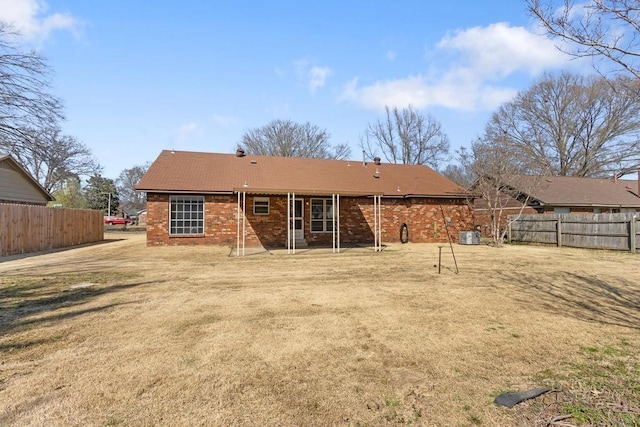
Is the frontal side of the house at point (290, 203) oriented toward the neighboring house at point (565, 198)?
no

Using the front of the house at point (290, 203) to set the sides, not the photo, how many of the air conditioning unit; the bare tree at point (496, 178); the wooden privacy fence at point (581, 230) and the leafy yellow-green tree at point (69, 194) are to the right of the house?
3

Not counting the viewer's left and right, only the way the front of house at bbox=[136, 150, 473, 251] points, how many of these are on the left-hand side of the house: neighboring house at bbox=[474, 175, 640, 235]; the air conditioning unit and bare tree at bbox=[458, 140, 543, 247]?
0

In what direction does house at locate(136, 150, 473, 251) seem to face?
away from the camera

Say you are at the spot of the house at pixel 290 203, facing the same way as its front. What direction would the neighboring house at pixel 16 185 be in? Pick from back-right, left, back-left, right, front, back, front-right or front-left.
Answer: left

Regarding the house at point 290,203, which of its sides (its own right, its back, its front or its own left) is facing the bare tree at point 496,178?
right

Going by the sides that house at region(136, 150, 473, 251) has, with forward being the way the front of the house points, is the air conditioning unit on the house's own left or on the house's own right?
on the house's own right

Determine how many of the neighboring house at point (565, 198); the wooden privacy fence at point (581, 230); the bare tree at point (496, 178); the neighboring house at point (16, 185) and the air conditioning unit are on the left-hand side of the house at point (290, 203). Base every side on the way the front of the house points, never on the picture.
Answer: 1

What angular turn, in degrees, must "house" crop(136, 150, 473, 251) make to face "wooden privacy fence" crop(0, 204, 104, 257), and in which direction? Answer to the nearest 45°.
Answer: approximately 90° to its left

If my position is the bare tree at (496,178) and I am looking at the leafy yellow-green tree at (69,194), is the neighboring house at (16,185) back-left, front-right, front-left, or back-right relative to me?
front-left

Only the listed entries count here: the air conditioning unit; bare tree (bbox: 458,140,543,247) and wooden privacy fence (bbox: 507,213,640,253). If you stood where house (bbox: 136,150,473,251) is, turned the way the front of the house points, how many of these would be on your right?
3

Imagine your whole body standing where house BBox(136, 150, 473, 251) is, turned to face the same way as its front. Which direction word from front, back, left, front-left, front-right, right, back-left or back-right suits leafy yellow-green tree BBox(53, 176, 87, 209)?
front-left

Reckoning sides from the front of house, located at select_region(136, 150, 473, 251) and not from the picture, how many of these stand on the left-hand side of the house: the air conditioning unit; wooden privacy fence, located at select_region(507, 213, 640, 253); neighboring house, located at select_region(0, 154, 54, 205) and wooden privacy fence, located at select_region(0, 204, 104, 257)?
2

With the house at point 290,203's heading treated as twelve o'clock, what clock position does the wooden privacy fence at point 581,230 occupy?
The wooden privacy fence is roughly at 3 o'clock from the house.

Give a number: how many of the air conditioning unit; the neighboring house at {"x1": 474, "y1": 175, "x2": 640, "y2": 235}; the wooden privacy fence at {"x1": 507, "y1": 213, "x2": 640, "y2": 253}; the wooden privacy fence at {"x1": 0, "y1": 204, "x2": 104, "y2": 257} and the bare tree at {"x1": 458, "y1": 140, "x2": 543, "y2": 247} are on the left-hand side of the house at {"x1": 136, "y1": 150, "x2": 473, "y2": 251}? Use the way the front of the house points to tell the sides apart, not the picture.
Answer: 1
